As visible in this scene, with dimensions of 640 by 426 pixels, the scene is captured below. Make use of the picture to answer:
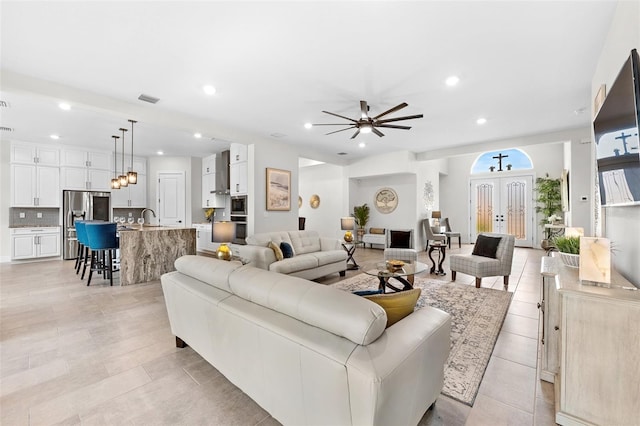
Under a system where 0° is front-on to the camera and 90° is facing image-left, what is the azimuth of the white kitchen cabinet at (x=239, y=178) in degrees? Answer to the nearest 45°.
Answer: approximately 45°

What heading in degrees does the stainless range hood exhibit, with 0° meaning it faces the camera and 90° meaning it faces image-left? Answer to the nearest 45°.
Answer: approximately 45°

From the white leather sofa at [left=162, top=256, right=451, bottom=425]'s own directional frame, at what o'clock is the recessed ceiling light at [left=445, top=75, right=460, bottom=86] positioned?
The recessed ceiling light is roughly at 12 o'clock from the white leather sofa.

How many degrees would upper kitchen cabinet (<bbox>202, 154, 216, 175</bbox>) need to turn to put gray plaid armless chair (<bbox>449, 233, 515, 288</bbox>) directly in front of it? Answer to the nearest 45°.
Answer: approximately 90° to its left

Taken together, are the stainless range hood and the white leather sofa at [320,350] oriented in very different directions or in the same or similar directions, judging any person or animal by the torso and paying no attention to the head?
very different directions

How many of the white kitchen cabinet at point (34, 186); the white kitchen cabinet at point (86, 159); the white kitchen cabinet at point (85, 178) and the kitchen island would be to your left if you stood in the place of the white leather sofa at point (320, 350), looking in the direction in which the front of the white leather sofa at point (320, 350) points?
4
